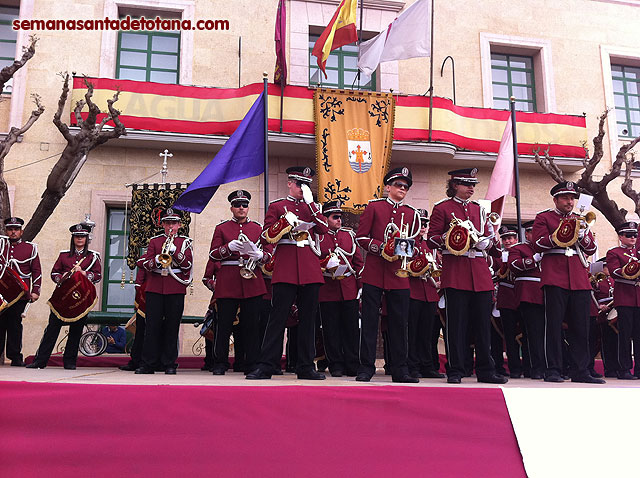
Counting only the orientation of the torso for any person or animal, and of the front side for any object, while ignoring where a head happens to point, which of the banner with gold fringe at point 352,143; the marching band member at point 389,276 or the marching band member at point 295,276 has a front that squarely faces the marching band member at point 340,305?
the banner with gold fringe

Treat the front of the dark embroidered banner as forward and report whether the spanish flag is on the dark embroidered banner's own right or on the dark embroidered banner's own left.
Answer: on the dark embroidered banner's own left

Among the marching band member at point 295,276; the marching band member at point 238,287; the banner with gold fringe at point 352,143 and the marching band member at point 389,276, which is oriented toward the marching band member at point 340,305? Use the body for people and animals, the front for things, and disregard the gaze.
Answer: the banner with gold fringe

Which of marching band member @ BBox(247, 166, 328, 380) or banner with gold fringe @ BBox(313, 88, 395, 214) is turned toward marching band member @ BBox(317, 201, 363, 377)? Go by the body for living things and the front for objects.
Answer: the banner with gold fringe

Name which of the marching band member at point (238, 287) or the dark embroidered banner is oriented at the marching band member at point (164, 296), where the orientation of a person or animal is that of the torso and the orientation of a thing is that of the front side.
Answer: the dark embroidered banner
